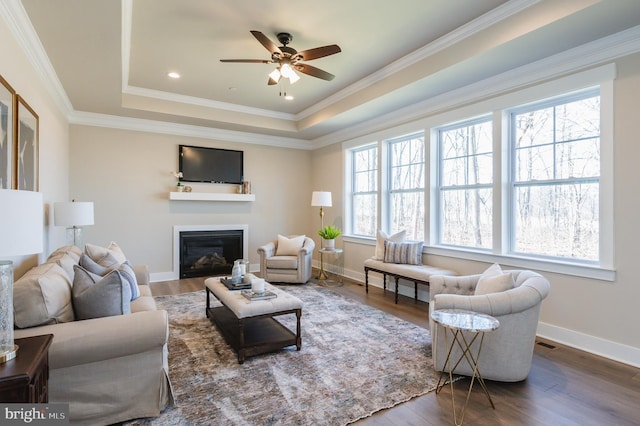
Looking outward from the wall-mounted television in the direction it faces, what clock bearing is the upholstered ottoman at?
The upholstered ottoman is roughly at 12 o'clock from the wall-mounted television.

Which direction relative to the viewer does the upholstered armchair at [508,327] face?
to the viewer's left

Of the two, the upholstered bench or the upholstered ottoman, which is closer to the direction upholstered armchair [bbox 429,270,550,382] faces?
the upholstered ottoman

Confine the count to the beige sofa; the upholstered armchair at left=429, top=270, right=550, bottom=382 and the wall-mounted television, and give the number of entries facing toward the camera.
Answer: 1

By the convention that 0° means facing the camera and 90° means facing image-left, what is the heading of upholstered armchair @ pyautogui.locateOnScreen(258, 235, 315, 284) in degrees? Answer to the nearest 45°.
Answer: approximately 45°

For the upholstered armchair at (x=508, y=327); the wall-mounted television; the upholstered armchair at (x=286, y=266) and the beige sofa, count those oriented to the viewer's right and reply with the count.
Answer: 1

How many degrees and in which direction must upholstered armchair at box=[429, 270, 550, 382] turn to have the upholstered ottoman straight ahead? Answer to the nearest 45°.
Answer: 0° — it already faces it

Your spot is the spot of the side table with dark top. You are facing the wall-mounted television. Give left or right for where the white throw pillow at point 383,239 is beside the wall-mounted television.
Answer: right

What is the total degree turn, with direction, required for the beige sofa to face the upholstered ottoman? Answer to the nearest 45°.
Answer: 0° — it already faces it

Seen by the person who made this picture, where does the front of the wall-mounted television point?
facing the viewer

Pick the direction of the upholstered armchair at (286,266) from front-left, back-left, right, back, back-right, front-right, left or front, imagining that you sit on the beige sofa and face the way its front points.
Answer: front-left

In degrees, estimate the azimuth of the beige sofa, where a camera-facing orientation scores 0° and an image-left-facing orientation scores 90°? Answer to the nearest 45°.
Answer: approximately 270°
